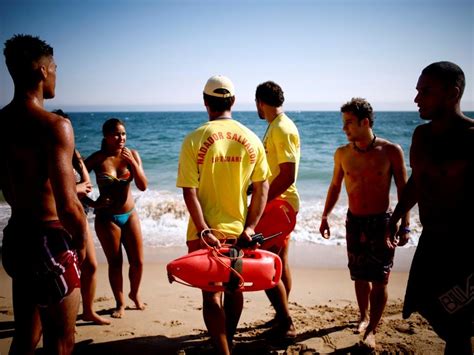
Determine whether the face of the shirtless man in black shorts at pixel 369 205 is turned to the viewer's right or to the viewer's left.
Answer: to the viewer's left

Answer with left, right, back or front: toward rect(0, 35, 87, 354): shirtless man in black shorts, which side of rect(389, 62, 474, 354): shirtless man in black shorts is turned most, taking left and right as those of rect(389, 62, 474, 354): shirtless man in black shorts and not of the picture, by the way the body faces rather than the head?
front

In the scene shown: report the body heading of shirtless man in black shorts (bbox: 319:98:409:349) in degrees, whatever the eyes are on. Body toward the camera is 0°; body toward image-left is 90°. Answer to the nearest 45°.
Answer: approximately 0°

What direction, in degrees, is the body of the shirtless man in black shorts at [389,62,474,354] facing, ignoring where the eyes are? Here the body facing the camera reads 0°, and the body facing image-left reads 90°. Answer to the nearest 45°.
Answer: approximately 45°

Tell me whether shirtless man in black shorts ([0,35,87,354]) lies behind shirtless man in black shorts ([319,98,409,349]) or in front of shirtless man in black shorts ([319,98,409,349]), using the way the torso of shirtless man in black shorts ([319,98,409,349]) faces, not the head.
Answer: in front

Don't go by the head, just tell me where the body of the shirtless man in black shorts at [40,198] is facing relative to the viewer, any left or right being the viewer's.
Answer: facing away from the viewer and to the right of the viewer

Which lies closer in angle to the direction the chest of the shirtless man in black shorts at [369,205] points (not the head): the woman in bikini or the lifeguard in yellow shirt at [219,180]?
the lifeguard in yellow shirt

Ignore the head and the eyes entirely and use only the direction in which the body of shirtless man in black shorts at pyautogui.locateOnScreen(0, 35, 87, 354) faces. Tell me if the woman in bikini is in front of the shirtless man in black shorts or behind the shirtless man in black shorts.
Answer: in front

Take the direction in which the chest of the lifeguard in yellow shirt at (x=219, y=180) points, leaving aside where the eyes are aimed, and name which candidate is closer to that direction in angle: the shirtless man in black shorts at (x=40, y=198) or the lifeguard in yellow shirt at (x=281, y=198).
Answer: the lifeguard in yellow shirt

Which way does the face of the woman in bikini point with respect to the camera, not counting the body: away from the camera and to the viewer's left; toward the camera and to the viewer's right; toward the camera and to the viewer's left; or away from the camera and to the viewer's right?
toward the camera and to the viewer's right

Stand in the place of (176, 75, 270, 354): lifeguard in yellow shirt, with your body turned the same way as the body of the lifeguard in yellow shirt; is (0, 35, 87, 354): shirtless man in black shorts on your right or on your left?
on your left

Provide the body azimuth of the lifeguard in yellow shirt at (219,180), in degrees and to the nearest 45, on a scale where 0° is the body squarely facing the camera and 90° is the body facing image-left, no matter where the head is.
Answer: approximately 180°

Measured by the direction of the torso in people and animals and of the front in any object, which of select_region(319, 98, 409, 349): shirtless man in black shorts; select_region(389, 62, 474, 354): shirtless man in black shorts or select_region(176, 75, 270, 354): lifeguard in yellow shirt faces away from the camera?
the lifeguard in yellow shirt
